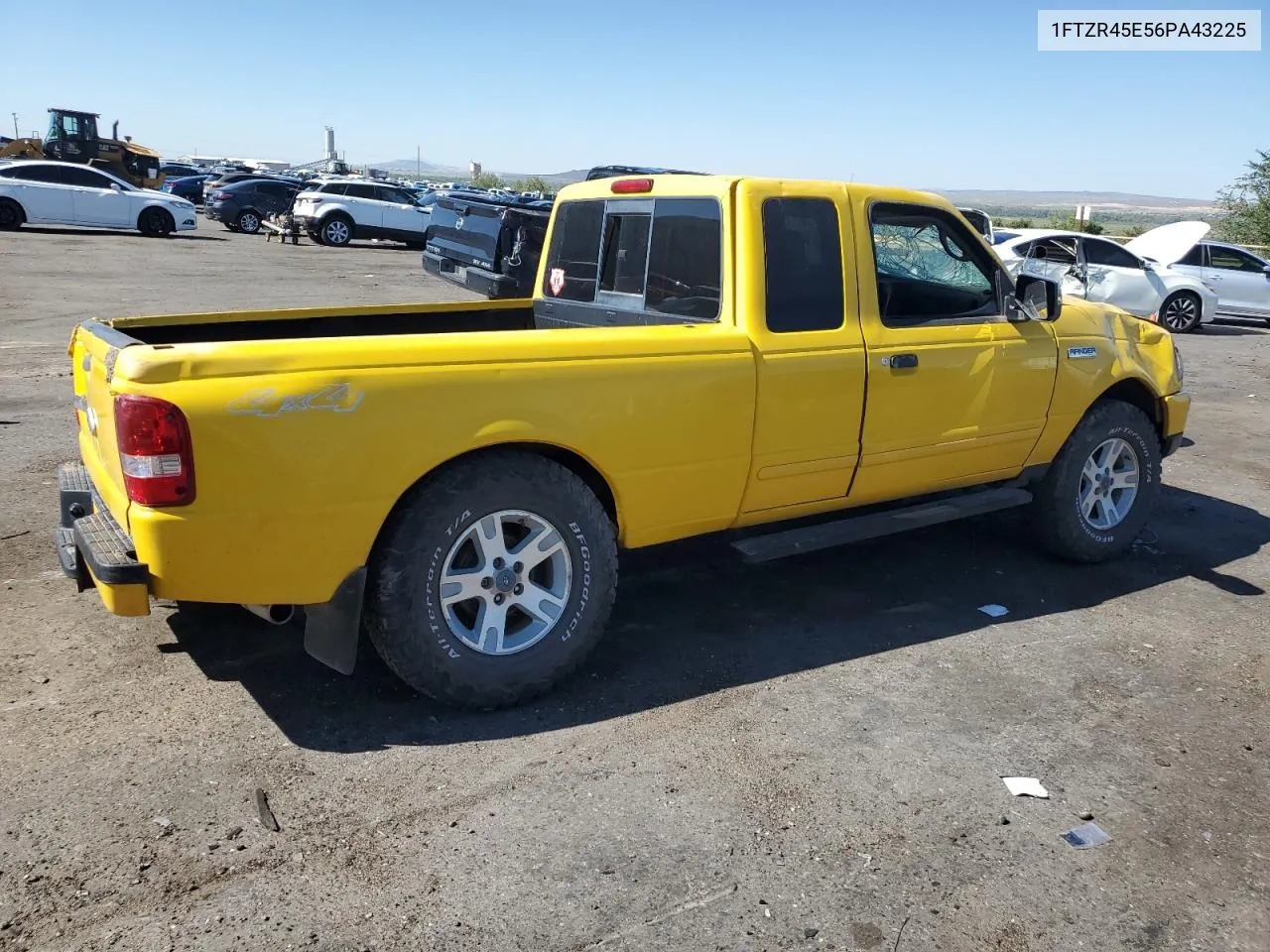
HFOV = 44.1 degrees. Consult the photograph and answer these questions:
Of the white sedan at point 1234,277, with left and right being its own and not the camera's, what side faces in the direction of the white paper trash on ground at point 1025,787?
right

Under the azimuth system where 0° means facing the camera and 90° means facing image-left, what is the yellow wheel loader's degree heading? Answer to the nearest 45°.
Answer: approximately 90°

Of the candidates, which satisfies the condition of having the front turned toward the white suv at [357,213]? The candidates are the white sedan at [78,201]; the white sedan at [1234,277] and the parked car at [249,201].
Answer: the white sedan at [78,201]

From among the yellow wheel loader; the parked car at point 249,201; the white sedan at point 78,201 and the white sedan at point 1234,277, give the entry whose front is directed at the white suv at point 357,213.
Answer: the white sedan at point 78,201

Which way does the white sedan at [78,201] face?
to the viewer's right

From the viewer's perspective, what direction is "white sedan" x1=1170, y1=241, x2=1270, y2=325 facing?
to the viewer's right

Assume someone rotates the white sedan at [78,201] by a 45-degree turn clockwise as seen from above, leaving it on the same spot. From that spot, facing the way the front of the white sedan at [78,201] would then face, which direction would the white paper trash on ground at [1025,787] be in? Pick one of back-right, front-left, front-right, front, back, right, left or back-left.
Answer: front-right

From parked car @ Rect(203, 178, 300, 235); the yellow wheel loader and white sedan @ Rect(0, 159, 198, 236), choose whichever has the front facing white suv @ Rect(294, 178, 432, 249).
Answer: the white sedan

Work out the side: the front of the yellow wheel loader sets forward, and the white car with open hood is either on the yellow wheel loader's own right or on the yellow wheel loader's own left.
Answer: on the yellow wheel loader's own left

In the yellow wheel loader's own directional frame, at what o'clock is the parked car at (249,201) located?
The parked car is roughly at 8 o'clock from the yellow wheel loader.

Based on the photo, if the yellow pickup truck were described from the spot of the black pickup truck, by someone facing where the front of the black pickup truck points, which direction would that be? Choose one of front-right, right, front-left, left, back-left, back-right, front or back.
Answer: back-right

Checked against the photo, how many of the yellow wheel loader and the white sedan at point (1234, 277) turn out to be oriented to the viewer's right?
1

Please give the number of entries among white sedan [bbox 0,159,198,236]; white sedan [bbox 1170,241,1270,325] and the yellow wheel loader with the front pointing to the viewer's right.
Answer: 2
